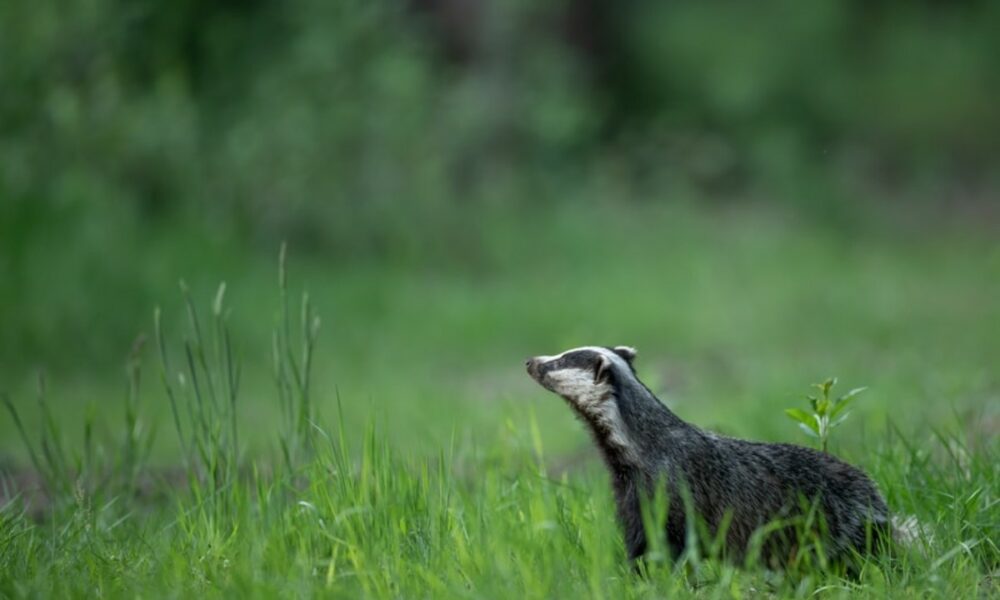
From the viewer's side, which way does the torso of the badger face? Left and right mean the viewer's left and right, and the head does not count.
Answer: facing to the left of the viewer
